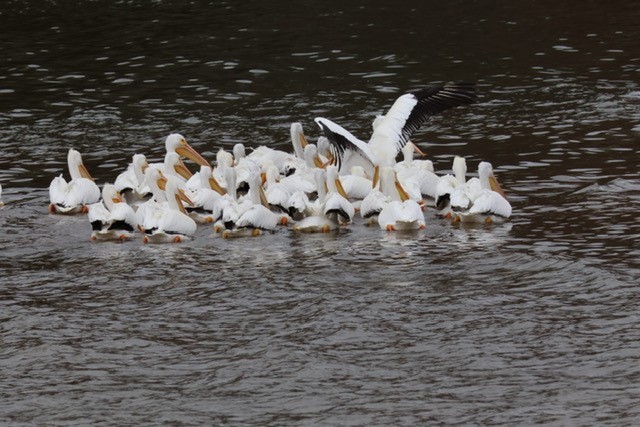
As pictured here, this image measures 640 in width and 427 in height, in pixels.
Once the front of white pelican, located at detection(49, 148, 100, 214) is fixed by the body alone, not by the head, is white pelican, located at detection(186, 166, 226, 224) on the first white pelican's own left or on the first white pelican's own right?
on the first white pelican's own right

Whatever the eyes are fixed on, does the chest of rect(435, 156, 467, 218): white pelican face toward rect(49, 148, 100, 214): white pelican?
no

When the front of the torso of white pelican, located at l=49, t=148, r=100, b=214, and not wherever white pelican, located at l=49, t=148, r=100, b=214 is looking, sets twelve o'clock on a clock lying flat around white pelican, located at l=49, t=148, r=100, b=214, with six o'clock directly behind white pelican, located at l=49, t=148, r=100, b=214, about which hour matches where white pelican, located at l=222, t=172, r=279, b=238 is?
white pelican, located at l=222, t=172, r=279, b=238 is roughly at 3 o'clock from white pelican, located at l=49, t=148, r=100, b=214.

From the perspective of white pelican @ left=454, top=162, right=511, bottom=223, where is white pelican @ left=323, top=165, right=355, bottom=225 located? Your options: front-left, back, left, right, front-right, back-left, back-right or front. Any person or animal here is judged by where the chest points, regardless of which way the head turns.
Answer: back-left

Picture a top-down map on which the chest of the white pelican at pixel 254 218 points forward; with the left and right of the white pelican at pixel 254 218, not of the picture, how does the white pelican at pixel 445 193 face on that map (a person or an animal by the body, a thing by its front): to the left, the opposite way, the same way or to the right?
the same way

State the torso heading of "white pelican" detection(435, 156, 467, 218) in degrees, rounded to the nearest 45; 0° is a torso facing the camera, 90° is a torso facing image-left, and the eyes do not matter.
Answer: approximately 225°

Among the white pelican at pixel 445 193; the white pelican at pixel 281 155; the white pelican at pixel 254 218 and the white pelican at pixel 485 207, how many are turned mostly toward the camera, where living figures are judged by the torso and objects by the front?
0

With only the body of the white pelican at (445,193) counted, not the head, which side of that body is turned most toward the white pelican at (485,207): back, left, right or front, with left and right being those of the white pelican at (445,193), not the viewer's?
right

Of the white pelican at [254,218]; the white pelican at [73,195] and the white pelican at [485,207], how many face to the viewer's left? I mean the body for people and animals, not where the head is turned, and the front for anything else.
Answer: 0

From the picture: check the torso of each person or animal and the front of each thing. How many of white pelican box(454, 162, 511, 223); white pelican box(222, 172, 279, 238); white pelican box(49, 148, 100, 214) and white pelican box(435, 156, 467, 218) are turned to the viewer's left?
0

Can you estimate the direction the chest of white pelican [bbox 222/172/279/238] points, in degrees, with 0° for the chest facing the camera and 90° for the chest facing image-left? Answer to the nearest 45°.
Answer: approximately 225°

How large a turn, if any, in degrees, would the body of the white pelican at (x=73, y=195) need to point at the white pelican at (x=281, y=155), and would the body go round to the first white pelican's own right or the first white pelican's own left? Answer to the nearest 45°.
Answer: approximately 45° to the first white pelican's own right

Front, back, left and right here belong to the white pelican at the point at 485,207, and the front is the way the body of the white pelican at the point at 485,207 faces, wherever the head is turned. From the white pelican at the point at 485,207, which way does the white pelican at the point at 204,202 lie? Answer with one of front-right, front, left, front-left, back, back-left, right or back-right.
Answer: back-left

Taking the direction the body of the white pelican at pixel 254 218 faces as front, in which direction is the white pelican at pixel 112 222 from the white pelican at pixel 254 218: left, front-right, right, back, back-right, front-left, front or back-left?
back-left

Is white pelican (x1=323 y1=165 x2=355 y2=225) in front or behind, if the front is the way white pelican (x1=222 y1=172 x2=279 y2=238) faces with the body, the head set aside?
in front

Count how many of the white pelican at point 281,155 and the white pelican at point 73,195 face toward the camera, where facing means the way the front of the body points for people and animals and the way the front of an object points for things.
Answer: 0
